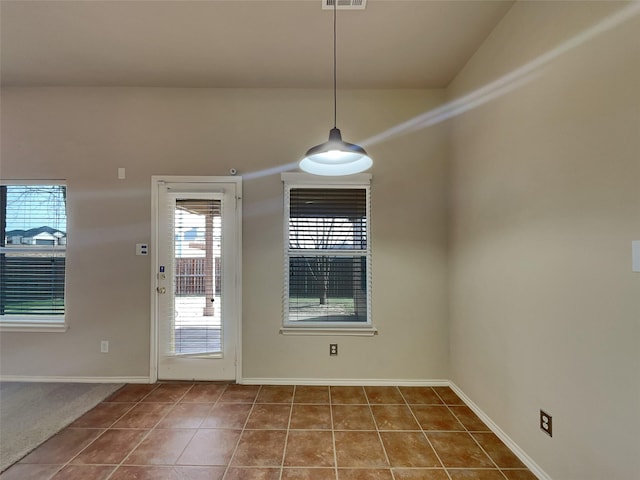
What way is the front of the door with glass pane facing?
toward the camera

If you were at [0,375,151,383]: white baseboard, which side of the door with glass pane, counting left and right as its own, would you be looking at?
right

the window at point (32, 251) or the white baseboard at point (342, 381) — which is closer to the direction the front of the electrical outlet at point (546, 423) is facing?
the window

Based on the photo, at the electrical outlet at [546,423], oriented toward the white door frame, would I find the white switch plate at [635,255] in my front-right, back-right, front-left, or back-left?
back-left

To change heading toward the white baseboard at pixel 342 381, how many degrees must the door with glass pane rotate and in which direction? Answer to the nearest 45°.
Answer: approximately 90° to its left

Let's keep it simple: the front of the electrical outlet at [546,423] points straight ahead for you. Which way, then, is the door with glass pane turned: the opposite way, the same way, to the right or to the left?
to the left

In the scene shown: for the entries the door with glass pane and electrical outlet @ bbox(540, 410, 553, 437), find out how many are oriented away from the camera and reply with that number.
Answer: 0

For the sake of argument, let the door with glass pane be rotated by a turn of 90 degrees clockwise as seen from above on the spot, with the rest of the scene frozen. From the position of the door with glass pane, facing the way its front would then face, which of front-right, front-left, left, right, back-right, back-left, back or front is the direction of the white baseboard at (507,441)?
back-left
